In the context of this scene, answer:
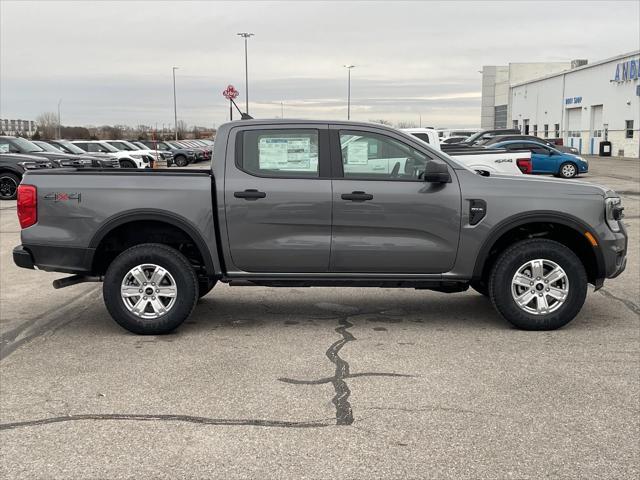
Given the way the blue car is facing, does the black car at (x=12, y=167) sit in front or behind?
behind

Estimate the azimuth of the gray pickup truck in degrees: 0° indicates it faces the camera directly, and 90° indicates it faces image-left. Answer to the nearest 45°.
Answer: approximately 270°

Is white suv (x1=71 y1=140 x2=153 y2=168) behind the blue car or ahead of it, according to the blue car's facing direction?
behind

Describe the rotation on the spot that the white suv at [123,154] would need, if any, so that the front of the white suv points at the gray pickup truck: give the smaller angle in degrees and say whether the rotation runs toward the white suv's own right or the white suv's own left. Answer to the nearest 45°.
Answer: approximately 45° to the white suv's own right

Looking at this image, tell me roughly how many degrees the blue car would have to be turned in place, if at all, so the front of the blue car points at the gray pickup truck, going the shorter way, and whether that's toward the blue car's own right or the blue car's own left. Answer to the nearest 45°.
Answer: approximately 90° to the blue car's own right

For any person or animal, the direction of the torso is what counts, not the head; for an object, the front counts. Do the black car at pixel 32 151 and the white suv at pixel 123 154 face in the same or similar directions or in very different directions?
same or similar directions

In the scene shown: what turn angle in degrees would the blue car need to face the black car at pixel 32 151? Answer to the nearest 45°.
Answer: approximately 135° to its right

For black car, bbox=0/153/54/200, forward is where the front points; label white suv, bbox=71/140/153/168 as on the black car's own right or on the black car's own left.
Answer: on the black car's own left

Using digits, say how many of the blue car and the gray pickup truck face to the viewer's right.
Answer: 2

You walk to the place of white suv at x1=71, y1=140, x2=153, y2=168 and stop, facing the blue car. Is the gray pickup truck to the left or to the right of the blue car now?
right

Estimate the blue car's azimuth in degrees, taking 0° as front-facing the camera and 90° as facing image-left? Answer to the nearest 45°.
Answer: approximately 270°
